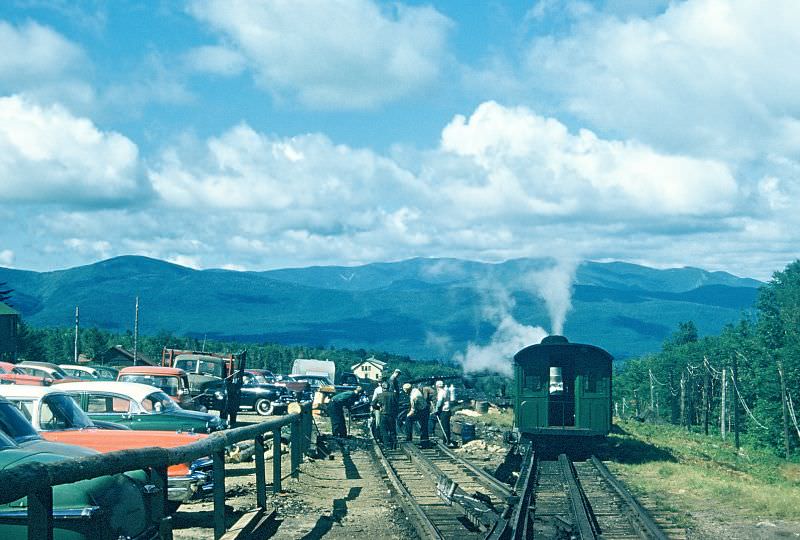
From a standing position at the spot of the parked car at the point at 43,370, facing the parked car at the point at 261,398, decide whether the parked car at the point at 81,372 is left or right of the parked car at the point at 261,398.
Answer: left

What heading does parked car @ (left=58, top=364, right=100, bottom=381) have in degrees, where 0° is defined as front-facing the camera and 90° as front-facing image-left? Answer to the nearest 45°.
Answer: approximately 270°

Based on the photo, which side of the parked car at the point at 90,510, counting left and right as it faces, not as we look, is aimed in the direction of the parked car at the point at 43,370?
left

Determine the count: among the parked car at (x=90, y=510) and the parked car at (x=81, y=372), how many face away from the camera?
0

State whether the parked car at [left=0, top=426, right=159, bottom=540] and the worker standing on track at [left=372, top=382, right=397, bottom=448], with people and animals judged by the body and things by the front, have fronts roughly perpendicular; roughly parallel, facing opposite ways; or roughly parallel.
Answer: roughly perpendicular

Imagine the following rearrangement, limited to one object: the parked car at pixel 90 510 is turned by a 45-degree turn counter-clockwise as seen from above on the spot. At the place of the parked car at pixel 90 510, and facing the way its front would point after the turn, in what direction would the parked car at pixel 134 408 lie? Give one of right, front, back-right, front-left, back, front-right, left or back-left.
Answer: front-left

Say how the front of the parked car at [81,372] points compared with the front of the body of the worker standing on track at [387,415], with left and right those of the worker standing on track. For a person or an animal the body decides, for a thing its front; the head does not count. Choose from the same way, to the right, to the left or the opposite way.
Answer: to the right

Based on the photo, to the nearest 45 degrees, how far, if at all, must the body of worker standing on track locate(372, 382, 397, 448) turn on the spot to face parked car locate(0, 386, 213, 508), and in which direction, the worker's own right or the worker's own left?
approximately 180°

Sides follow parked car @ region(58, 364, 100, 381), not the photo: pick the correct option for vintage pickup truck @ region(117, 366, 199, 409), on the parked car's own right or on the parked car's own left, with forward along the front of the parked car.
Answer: on the parked car's own right

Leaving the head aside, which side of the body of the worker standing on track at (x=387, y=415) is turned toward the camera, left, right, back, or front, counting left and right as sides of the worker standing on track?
back

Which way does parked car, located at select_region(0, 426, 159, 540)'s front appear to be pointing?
to the viewer's right

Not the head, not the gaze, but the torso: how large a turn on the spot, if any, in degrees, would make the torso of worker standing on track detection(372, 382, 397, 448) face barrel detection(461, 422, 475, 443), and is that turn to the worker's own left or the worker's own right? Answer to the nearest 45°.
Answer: approximately 45° to the worker's own right

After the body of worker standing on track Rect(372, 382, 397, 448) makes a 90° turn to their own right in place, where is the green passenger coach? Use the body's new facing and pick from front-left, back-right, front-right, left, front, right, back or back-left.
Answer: front

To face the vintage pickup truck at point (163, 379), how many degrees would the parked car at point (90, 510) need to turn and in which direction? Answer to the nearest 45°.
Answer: approximately 90° to its left
